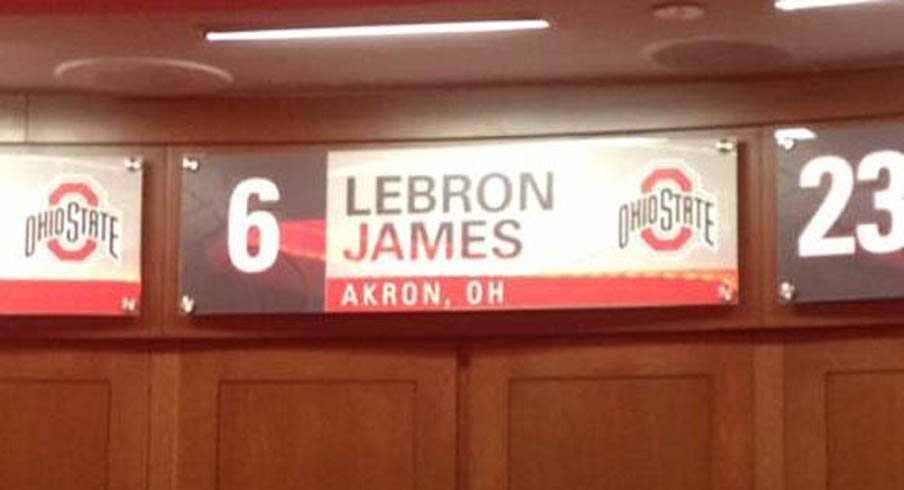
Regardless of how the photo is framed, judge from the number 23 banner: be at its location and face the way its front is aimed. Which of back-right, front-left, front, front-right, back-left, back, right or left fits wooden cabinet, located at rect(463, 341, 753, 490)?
right

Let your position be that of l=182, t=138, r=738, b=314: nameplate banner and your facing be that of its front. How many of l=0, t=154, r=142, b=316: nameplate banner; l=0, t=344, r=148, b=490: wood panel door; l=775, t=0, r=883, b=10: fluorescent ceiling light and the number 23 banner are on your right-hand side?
2

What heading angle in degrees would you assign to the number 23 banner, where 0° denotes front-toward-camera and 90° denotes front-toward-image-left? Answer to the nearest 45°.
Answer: approximately 0°

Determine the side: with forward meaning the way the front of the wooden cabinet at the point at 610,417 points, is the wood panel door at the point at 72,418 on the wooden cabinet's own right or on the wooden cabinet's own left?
on the wooden cabinet's own right

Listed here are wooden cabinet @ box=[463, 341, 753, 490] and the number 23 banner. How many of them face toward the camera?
2

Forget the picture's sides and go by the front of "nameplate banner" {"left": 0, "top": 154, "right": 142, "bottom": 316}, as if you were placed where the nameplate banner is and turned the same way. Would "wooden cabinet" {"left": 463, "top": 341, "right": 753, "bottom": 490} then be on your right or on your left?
on your left

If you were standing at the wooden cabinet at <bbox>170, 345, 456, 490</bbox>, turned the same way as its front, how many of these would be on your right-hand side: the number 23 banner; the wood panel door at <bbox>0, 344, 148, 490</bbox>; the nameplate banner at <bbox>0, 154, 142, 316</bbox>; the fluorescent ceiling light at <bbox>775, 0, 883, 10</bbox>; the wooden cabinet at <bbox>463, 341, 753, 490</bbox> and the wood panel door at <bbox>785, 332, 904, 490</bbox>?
2

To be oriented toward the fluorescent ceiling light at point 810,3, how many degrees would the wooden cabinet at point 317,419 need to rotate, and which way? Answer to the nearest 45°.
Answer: approximately 45° to its left
